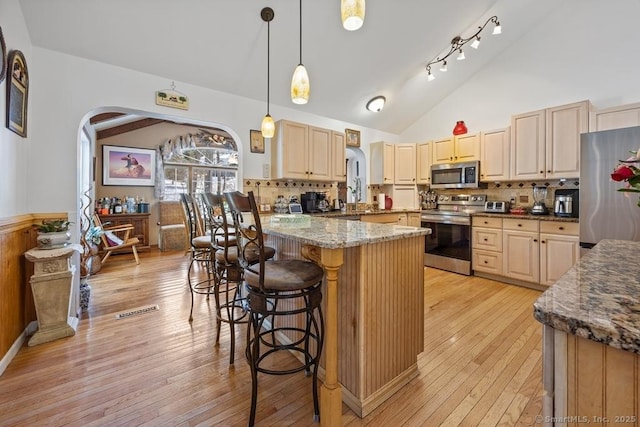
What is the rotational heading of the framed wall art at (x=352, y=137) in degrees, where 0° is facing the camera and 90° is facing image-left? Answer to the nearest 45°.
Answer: approximately 315°

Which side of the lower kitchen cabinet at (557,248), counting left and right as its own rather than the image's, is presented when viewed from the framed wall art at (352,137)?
right

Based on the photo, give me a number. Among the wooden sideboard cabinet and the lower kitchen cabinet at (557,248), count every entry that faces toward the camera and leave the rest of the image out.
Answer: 2

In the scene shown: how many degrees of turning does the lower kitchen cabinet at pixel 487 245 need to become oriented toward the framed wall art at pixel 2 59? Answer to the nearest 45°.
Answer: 0° — it already faces it

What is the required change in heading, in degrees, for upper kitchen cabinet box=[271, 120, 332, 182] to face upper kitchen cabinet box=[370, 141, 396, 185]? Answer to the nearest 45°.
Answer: approximately 90° to its left

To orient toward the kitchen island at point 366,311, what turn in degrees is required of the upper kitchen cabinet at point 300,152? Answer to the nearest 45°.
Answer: approximately 45° to its right

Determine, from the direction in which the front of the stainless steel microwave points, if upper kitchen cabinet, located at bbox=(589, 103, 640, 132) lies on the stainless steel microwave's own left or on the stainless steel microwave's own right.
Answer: on the stainless steel microwave's own left
